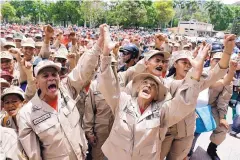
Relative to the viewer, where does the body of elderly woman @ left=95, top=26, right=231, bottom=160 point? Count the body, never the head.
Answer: toward the camera

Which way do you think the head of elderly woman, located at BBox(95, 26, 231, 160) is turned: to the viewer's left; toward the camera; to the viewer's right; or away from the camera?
toward the camera
